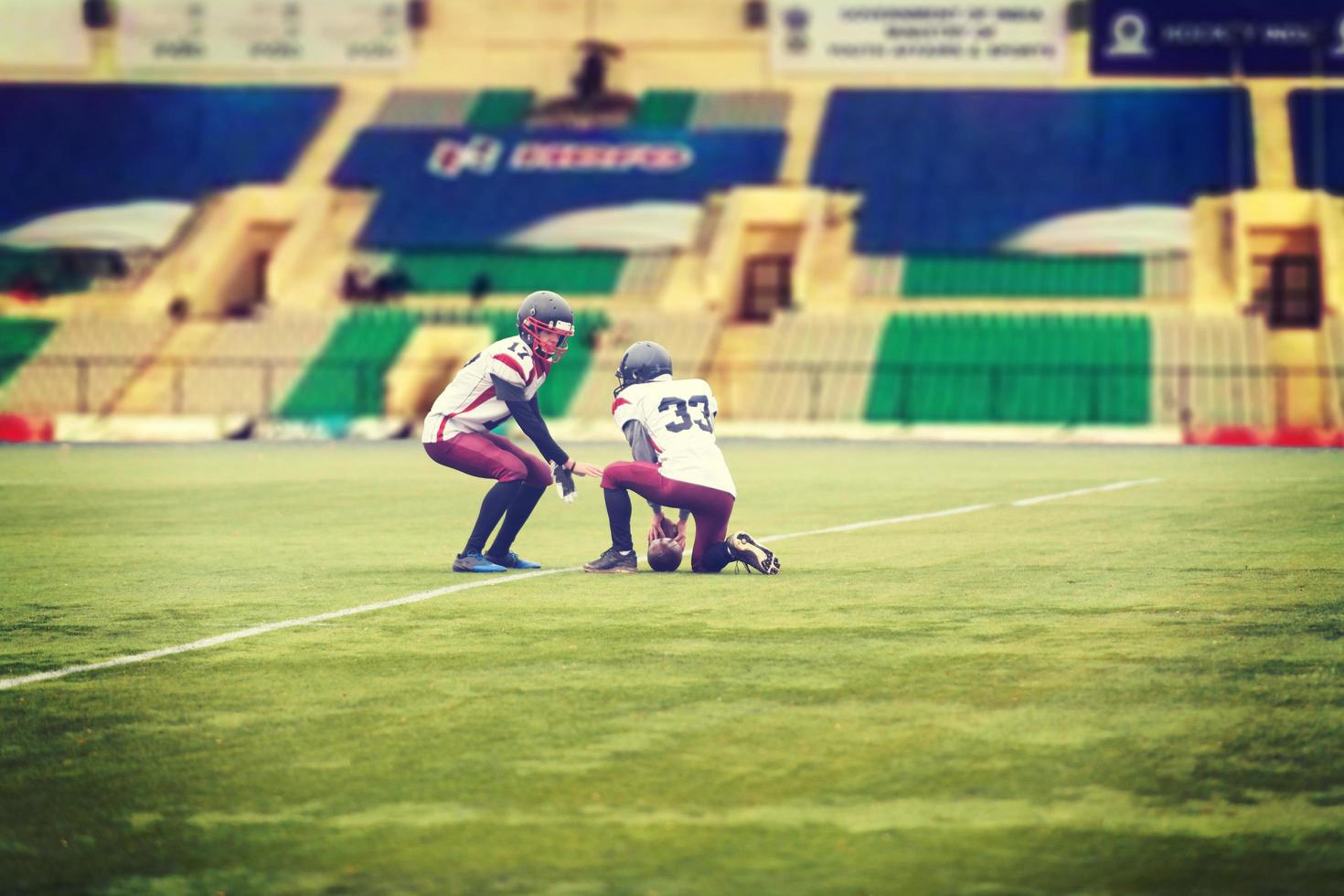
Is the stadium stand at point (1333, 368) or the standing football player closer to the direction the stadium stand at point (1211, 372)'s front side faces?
the standing football player

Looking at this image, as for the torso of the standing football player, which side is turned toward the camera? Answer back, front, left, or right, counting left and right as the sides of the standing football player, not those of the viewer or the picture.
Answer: right

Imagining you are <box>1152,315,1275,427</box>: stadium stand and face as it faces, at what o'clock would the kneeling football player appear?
The kneeling football player is roughly at 12 o'clock from the stadium stand.

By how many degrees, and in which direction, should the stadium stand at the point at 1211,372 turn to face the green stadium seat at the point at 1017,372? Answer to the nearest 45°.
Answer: approximately 90° to its right

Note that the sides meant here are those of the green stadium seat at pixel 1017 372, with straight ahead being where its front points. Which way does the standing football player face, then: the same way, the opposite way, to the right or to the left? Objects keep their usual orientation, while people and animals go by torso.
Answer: to the left

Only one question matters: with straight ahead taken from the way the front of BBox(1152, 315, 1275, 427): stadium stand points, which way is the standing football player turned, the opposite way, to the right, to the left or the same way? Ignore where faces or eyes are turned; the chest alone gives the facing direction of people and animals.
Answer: to the left

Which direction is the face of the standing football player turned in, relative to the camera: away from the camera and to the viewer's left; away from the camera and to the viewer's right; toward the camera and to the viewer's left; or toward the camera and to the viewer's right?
toward the camera and to the viewer's right

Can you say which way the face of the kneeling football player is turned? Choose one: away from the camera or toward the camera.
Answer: away from the camera

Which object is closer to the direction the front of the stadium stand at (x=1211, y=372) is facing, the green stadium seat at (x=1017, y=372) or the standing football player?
the standing football player

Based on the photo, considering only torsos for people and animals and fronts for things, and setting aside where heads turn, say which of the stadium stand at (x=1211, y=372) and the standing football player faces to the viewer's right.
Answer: the standing football player

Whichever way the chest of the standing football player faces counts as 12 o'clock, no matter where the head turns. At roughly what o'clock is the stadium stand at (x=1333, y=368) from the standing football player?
The stadium stand is roughly at 10 o'clock from the standing football player.

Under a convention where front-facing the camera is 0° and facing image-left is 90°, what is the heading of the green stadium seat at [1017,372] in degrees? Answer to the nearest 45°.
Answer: approximately 0°

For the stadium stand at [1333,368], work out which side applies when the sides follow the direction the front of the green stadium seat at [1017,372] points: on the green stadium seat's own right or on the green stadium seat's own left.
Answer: on the green stadium seat's own left
